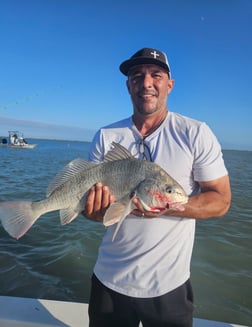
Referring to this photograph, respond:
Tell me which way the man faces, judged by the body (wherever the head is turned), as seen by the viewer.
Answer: toward the camera
